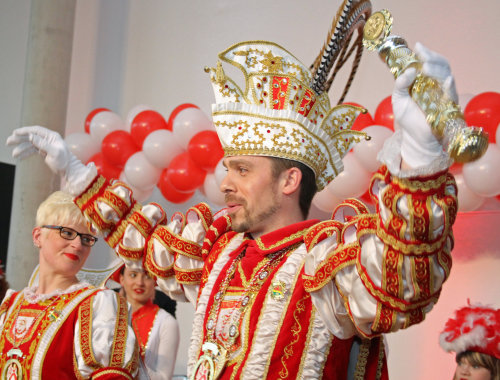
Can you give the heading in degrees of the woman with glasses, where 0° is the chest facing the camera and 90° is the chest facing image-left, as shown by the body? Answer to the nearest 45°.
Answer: approximately 45°

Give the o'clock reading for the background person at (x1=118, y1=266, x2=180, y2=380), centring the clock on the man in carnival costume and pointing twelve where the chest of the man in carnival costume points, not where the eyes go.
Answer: The background person is roughly at 4 o'clock from the man in carnival costume.

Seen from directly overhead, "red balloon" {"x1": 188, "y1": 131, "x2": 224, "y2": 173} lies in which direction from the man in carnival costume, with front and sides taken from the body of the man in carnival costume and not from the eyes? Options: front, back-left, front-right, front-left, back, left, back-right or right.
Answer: back-right

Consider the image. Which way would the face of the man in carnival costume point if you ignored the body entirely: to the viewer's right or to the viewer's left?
to the viewer's left

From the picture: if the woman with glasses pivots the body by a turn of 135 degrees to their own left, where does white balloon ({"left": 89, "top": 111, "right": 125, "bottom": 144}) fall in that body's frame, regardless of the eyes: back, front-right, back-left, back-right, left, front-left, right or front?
left

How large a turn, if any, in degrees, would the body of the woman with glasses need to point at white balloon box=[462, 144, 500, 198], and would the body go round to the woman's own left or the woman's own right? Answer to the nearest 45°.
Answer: approximately 135° to the woman's own left

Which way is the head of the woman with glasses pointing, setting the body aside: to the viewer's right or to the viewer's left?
to the viewer's right

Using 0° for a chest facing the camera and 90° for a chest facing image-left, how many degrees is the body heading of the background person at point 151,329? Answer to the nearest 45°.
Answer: approximately 45°
